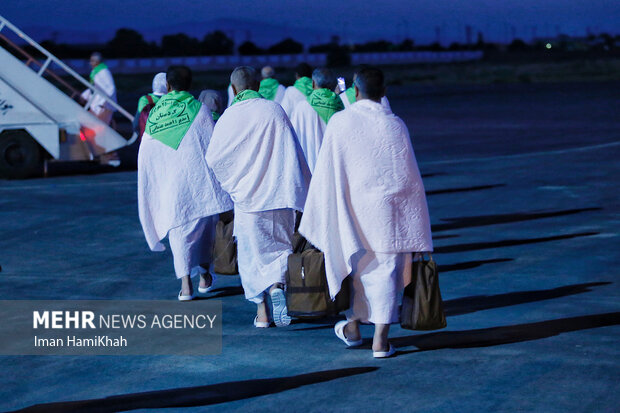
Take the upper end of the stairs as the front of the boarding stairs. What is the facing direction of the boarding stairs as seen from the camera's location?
facing to the left of the viewer
